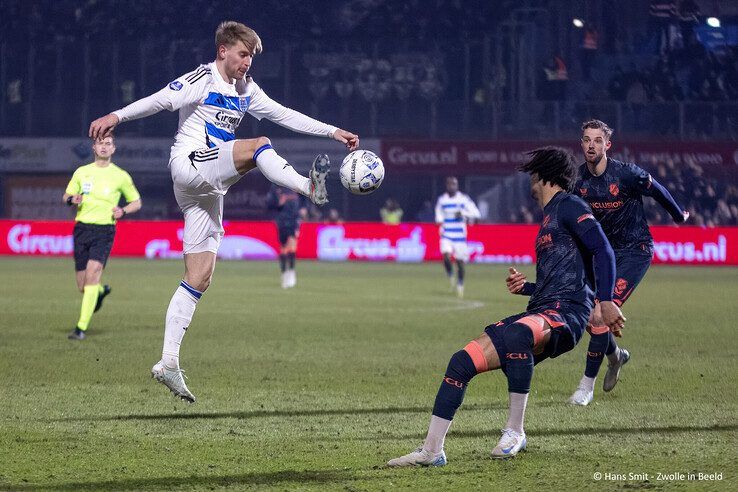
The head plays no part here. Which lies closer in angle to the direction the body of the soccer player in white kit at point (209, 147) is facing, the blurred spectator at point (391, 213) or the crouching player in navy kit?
the crouching player in navy kit

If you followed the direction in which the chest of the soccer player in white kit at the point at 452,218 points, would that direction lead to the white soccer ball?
yes

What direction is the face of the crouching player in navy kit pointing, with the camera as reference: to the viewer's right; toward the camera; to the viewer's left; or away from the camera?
to the viewer's left

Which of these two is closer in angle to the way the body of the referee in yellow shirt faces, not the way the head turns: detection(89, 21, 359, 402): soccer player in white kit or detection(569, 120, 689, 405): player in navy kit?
the soccer player in white kit

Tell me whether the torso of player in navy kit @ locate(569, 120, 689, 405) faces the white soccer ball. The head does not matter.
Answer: yes

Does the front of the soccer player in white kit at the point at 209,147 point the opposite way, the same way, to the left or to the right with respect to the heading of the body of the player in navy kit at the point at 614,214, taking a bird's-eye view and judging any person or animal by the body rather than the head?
to the left

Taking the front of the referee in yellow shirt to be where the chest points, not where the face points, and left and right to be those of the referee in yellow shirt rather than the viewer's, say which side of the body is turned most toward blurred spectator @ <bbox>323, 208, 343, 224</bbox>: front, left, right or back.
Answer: back

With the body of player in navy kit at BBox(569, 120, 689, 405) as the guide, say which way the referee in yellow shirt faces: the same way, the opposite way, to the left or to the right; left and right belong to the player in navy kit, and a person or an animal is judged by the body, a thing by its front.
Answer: the same way

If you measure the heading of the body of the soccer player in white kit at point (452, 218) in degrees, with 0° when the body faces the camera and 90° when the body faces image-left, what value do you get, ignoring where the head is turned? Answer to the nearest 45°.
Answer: approximately 0°

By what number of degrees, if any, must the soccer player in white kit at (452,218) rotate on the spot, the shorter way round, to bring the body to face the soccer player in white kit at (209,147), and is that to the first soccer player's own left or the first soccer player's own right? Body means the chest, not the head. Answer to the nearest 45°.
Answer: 0° — they already face them

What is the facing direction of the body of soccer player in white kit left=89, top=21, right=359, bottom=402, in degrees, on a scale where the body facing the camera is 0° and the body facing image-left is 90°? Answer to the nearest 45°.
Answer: approximately 315°

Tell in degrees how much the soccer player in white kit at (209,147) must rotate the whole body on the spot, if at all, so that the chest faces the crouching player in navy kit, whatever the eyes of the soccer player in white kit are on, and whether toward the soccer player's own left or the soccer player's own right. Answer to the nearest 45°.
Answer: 0° — they already face them

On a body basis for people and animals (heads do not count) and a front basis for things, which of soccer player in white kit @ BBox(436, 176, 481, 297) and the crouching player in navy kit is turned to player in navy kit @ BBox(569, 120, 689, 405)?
the soccer player in white kit
